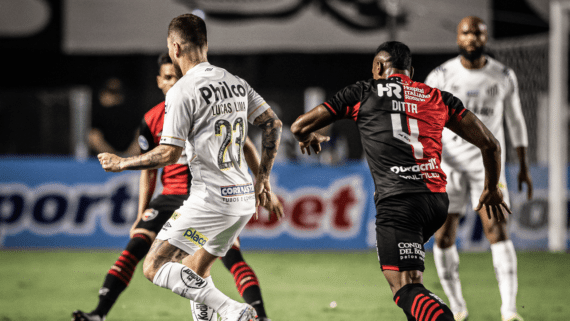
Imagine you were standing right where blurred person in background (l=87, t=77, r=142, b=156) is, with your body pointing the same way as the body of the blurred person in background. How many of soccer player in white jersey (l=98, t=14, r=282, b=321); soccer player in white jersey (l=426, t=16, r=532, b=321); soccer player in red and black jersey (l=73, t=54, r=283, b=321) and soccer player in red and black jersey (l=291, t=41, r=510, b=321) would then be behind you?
0

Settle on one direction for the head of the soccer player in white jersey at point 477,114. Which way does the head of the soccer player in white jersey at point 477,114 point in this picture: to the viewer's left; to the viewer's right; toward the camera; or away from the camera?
toward the camera

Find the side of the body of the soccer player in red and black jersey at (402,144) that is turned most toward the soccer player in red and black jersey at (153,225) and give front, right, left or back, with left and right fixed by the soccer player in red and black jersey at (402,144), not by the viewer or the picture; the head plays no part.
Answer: left

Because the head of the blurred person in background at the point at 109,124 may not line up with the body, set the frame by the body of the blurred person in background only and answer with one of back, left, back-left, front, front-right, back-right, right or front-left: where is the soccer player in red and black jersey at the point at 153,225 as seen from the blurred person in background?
front

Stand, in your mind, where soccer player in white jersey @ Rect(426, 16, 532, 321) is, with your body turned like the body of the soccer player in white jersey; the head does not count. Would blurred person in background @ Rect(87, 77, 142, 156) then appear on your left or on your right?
on your right

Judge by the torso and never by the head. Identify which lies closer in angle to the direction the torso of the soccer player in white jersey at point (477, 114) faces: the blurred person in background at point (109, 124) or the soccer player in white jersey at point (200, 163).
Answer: the soccer player in white jersey

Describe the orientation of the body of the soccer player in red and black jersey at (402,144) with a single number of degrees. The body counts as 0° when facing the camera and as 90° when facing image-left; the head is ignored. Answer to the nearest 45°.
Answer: approximately 180°

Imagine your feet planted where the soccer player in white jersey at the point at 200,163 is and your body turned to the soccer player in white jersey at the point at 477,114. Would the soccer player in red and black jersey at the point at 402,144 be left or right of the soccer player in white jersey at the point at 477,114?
right

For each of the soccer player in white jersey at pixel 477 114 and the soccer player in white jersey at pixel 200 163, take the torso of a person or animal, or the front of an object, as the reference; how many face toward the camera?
1

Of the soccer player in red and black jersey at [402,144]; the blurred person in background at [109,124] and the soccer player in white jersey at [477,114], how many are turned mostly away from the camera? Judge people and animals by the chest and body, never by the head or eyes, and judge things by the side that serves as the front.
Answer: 1

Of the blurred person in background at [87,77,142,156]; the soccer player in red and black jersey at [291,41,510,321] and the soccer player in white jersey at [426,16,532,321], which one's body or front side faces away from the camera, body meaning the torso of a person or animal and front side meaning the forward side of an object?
the soccer player in red and black jersey

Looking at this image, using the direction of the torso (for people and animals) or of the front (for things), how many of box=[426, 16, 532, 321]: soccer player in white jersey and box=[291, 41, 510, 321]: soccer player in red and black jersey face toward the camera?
1

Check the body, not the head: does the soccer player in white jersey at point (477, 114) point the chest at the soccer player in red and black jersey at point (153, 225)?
no

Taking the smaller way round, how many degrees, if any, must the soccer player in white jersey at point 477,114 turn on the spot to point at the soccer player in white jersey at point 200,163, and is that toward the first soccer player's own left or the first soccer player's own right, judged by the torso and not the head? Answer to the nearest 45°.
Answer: approximately 45° to the first soccer player's own right

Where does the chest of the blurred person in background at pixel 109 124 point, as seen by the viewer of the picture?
toward the camera

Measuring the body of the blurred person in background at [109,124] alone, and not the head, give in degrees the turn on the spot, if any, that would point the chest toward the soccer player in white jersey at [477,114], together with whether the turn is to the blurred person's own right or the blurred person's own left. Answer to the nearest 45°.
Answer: approximately 45° to the blurred person's own left

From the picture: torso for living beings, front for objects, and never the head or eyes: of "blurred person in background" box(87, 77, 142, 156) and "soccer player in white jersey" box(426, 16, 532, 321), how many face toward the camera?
2

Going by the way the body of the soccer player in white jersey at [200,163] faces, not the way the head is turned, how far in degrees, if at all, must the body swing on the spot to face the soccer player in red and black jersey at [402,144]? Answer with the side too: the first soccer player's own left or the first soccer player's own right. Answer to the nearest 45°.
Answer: approximately 135° to the first soccer player's own right

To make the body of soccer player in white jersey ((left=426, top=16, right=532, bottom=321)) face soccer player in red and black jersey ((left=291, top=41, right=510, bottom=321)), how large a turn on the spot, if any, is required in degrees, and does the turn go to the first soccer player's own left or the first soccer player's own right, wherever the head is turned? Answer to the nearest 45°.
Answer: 0° — they already face them
